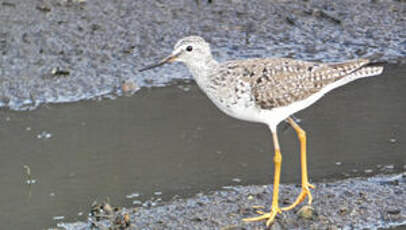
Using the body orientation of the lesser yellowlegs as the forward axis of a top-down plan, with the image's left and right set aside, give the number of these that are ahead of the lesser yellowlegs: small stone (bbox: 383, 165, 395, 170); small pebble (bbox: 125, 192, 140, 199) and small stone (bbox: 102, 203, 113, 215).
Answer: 2

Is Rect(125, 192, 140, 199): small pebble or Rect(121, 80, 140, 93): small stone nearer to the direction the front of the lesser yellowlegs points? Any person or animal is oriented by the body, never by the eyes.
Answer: the small pebble

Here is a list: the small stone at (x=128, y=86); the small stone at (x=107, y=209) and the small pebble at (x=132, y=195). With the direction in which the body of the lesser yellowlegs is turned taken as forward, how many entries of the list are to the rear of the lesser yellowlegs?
0

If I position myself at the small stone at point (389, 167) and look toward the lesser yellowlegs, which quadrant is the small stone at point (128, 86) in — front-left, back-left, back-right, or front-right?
front-right

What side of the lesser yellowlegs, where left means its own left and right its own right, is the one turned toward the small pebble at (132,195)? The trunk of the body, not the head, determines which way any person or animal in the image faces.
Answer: front

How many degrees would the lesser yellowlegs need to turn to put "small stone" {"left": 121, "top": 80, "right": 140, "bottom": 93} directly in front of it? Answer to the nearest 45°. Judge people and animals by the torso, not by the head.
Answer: approximately 45° to its right

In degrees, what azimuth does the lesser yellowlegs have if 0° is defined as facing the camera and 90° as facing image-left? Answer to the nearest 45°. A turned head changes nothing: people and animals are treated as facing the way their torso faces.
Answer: approximately 90°
